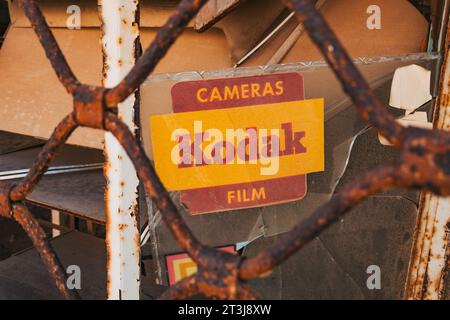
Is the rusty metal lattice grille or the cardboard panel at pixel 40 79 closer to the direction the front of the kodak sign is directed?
the rusty metal lattice grille

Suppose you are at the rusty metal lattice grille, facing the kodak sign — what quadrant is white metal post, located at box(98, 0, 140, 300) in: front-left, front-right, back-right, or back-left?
front-left

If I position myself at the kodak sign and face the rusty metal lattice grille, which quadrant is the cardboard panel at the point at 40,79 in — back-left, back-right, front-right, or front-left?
back-right

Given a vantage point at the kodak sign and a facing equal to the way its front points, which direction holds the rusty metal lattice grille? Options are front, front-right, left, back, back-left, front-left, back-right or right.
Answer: front

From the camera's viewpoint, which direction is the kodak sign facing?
toward the camera

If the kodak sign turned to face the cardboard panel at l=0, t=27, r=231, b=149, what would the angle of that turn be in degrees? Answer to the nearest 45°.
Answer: approximately 135° to its right
